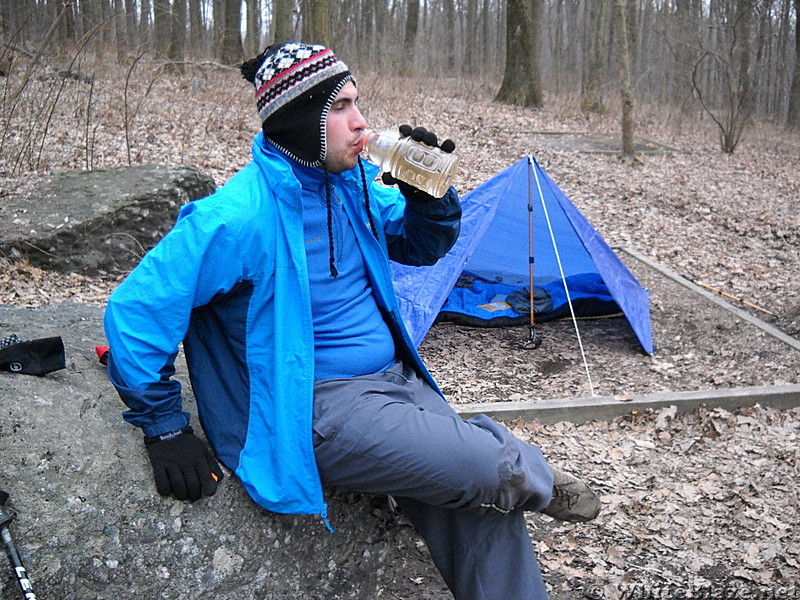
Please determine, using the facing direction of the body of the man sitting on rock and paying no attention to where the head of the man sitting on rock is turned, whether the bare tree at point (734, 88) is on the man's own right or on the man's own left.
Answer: on the man's own left

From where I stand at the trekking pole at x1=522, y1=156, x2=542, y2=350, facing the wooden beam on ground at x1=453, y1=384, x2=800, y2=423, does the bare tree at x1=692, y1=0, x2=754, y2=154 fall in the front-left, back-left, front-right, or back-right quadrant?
back-left

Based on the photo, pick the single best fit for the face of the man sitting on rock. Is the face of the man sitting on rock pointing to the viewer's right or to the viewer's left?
to the viewer's right

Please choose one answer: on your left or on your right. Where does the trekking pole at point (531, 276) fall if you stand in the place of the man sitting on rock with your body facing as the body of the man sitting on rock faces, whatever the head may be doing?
on your left

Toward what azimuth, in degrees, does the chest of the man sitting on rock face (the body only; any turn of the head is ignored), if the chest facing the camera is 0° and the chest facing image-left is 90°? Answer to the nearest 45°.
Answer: approximately 315°

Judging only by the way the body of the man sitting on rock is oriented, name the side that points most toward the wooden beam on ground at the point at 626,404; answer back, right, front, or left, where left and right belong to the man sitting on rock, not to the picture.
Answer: left

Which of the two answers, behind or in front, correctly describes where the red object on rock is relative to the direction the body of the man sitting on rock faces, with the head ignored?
behind
